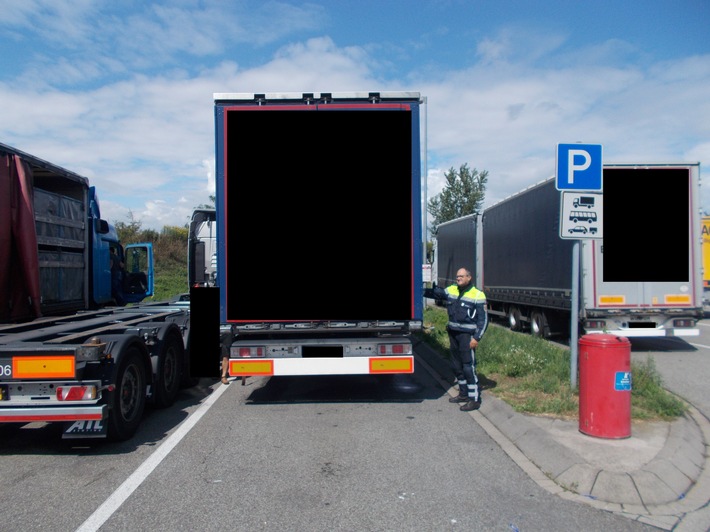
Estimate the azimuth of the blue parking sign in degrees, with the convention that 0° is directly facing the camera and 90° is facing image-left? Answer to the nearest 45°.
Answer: approximately 0°

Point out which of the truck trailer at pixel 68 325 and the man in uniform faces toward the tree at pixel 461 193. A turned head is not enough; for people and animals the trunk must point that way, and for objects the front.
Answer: the truck trailer

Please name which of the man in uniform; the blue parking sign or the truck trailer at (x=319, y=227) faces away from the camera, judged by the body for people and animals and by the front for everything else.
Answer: the truck trailer

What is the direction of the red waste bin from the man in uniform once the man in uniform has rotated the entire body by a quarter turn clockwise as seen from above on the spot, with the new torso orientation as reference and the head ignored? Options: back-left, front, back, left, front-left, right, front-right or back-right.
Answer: back

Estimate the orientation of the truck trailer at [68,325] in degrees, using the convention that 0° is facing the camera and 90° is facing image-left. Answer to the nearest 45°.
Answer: approximately 225°

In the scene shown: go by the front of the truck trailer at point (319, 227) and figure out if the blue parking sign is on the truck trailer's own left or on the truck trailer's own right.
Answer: on the truck trailer's own right

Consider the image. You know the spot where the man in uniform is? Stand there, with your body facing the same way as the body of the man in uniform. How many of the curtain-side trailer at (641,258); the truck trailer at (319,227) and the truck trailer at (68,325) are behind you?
1

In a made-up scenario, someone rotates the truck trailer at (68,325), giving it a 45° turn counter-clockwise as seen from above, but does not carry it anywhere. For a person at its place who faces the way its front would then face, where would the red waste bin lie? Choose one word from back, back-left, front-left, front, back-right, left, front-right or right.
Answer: back-right

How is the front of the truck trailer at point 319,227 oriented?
away from the camera

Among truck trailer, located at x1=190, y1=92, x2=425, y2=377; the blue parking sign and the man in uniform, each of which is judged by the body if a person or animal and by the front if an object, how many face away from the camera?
1

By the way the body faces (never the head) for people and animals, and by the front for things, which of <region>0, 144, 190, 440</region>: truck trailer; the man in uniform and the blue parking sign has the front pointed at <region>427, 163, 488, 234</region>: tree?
the truck trailer
